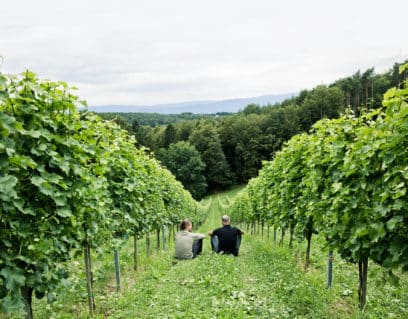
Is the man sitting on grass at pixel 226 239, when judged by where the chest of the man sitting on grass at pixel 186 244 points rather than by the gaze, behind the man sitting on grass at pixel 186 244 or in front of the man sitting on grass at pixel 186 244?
in front

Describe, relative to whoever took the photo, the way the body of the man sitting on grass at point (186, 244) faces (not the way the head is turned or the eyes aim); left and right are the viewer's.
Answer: facing away from the viewer and to the right of the viewer

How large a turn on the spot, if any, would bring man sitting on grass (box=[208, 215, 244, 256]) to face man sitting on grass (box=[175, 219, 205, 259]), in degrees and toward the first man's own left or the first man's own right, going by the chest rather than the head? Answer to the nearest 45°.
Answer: approximately 135° to the first man's own left

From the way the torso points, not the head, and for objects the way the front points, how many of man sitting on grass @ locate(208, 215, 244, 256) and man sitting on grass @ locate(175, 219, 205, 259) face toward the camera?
0

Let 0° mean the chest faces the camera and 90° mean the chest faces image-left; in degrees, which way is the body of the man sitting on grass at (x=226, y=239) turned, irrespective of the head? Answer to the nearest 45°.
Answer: approximately 180°
